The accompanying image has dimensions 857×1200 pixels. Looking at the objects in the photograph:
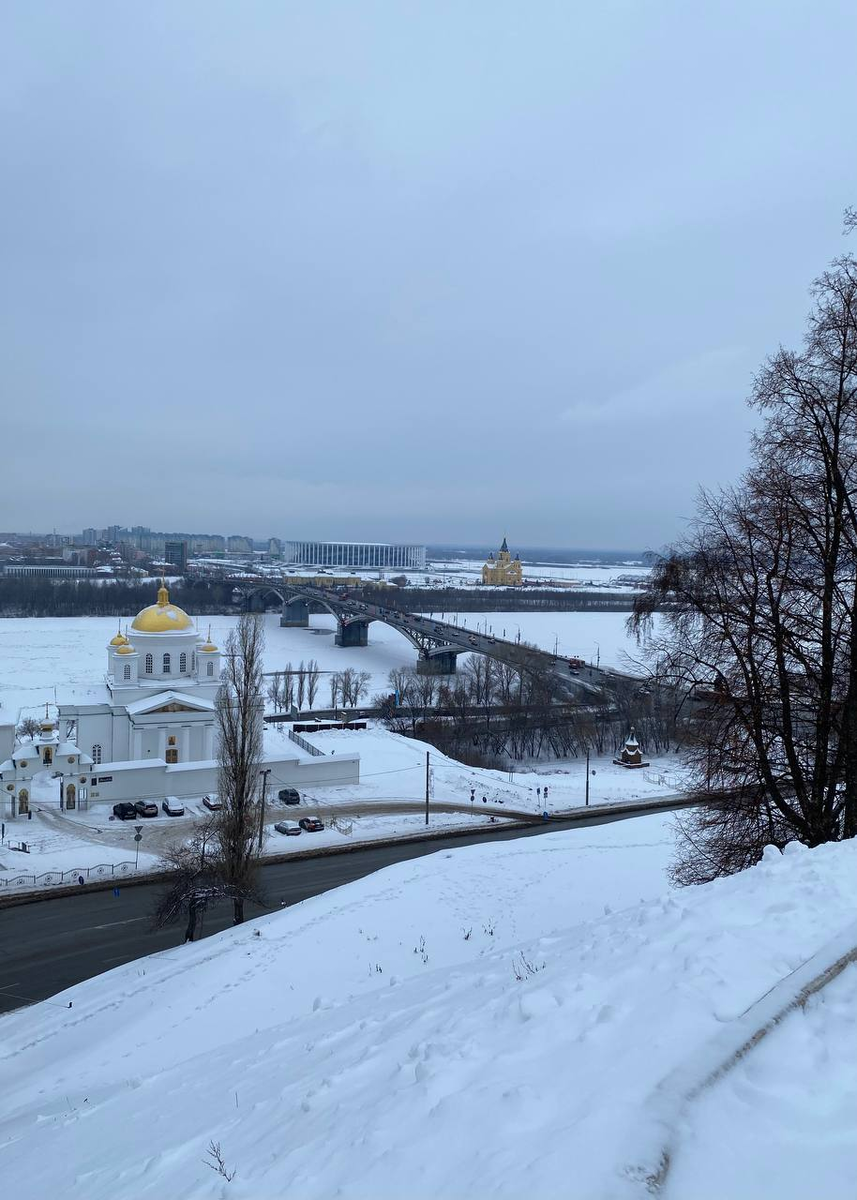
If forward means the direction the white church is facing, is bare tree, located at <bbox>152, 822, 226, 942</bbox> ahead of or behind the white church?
ahead

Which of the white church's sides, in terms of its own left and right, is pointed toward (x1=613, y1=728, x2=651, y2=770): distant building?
left

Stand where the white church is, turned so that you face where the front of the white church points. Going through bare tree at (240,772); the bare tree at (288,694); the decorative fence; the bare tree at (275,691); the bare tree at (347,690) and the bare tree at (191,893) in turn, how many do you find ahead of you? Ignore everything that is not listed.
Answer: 3

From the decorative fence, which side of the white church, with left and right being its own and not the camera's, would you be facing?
front

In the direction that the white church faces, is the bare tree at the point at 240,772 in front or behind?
in front

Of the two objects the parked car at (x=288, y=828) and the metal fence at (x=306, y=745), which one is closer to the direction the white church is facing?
the parked car

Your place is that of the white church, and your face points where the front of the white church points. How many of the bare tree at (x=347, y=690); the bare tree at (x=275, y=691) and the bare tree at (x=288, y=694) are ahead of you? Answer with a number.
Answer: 0

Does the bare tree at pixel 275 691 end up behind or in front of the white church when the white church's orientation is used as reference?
behind

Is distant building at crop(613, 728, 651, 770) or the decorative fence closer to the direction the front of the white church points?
the decorative fence

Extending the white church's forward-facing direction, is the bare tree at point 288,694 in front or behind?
behind

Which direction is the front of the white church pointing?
toward the camera
